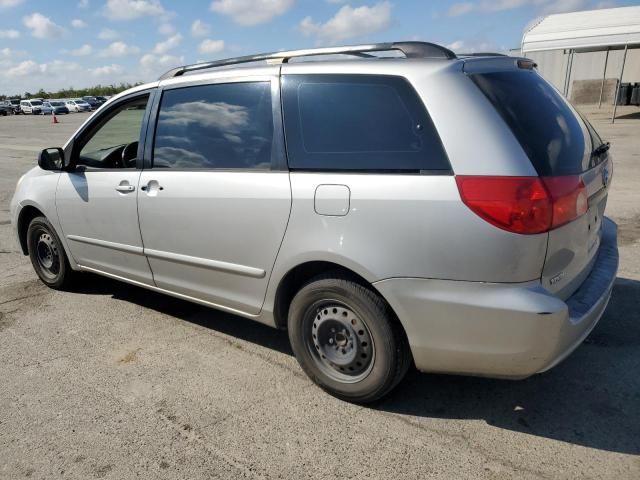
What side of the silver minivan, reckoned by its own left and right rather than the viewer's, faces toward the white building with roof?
right

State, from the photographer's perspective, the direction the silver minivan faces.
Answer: facing away from the viewer and to the left of the viewer
